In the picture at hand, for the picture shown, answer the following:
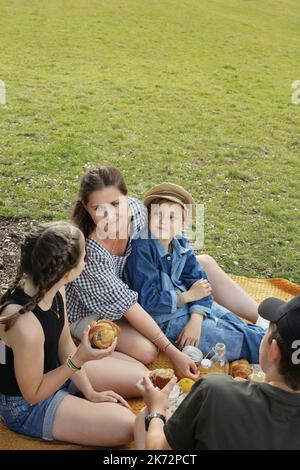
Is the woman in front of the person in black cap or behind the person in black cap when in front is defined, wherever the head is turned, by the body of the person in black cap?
in front

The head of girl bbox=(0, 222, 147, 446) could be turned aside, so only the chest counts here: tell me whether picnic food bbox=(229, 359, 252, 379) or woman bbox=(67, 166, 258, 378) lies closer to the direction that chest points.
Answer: the picnic food

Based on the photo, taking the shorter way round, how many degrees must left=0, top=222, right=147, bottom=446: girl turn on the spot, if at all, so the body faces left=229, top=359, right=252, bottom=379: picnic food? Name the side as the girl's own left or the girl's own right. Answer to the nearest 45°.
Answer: approximately 45° to the girl's own left

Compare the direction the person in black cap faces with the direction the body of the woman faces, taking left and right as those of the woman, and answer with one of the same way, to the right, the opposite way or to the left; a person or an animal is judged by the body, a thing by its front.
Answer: the opposite way

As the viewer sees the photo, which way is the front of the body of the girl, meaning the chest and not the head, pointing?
to the viewer's right

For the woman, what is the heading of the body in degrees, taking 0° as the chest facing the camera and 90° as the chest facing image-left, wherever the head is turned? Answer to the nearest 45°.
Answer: approximately 315°

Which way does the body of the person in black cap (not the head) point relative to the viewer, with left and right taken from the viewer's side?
facing away from the viewer and to the left of the viewer

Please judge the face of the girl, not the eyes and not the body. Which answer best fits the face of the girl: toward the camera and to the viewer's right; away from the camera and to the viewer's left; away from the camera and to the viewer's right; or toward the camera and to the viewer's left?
away from the camera and to the viewer's right

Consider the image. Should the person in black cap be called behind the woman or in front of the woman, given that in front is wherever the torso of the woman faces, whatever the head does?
in front

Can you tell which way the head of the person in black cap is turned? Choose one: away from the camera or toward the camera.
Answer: away from the camera
